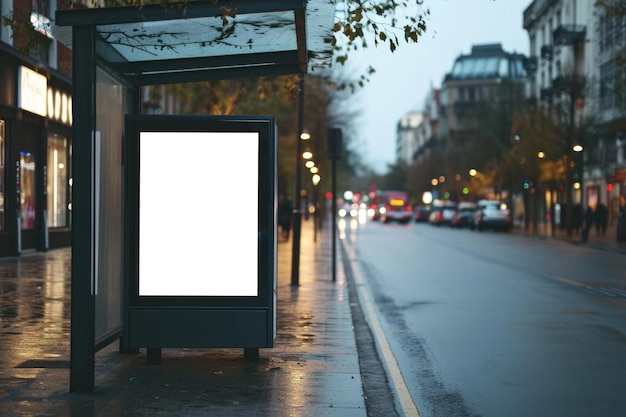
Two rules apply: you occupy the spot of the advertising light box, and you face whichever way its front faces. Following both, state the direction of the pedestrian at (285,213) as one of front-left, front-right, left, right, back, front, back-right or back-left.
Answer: back

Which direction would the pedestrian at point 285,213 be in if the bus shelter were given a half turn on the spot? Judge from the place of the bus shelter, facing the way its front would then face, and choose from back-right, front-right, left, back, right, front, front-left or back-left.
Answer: right

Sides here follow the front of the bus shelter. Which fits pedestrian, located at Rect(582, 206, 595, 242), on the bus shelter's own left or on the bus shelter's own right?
on the bus shelter's own left

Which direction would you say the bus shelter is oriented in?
to the viewer's right
